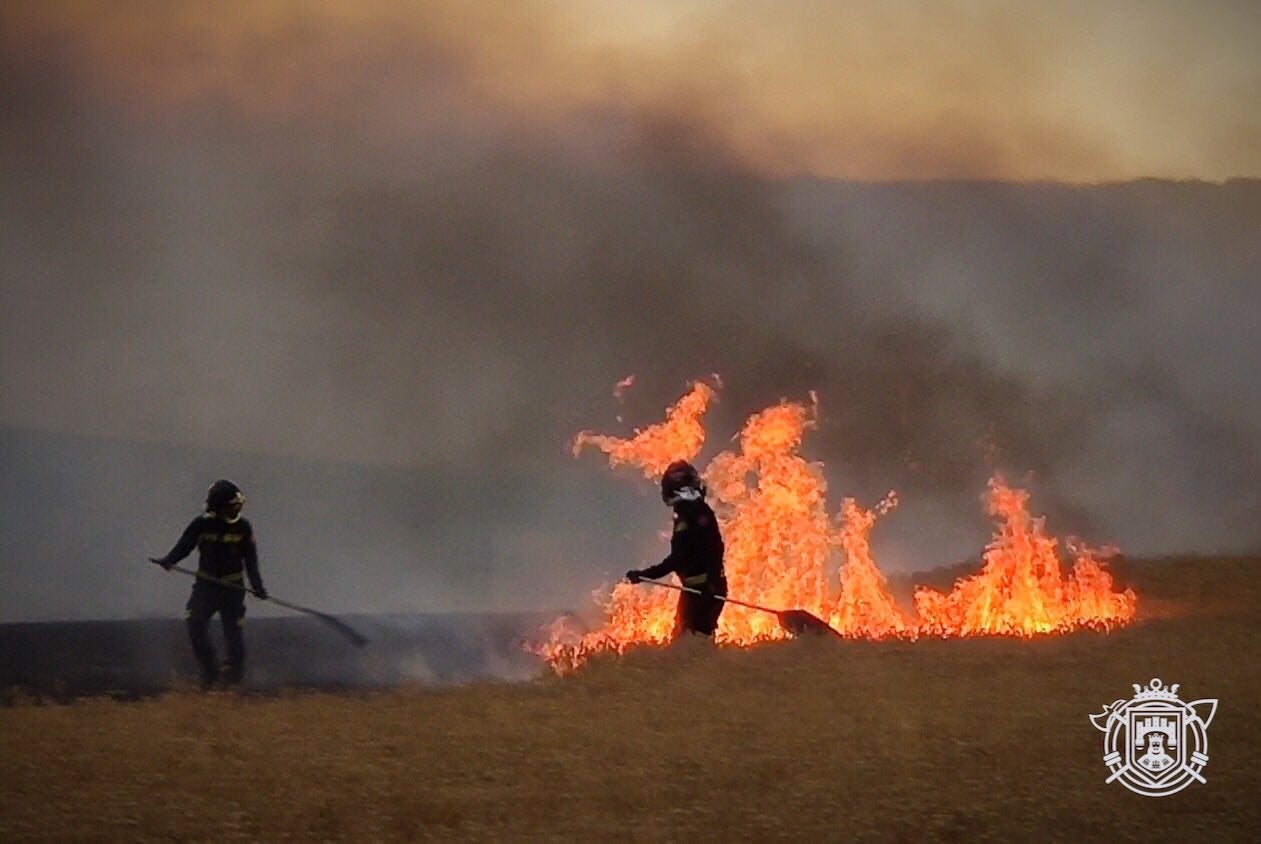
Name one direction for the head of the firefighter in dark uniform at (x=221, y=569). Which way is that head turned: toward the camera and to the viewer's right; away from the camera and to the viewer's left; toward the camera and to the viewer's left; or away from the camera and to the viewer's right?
toward the camera and to the viewer's right

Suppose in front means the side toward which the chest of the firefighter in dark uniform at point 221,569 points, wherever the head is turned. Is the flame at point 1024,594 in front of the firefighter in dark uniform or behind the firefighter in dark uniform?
in front

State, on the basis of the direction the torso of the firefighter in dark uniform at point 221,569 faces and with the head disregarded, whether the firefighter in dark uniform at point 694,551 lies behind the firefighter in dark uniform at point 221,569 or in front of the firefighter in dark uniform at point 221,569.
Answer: in front

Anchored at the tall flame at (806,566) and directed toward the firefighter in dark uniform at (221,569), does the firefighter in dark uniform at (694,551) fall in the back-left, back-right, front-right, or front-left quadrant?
front-left

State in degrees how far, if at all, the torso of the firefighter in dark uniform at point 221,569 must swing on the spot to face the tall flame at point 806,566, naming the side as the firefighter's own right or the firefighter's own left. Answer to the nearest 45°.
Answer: approximately 45° to the firefighter's own left

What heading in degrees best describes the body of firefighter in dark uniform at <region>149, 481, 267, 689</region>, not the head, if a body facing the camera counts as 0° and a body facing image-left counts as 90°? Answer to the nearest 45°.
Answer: approximately 315°
